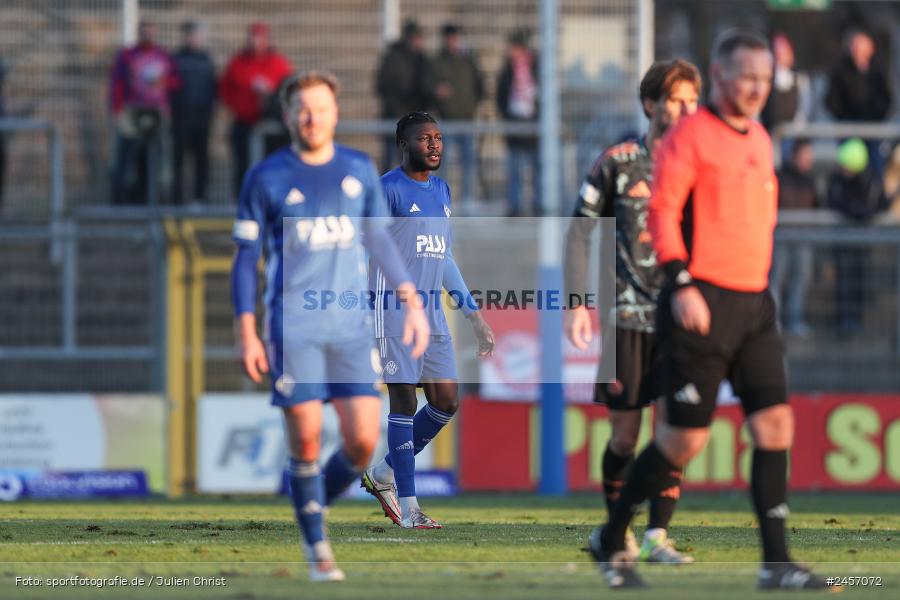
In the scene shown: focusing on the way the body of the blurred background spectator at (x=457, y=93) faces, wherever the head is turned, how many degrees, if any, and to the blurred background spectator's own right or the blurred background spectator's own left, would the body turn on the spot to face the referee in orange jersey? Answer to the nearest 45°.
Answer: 0° — they already face them

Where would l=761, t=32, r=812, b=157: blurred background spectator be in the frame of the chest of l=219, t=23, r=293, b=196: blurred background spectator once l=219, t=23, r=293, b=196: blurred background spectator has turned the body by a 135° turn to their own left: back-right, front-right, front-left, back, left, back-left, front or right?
front-right

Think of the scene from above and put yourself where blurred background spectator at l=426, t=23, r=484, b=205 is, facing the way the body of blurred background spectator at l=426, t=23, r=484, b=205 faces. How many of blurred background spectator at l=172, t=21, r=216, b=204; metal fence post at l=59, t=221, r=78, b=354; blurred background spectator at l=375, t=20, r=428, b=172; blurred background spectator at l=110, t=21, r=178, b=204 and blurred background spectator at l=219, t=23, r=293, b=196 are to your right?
5

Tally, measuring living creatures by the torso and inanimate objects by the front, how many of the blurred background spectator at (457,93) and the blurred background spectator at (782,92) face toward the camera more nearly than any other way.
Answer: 2

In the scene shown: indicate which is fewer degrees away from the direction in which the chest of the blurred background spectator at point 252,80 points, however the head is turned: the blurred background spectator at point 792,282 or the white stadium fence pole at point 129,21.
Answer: the blurred background spectator

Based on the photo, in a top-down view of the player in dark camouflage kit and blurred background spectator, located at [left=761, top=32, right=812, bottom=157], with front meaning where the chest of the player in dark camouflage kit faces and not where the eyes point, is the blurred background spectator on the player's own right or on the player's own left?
on the player's own left

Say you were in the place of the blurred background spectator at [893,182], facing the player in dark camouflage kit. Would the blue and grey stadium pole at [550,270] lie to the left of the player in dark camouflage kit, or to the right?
right

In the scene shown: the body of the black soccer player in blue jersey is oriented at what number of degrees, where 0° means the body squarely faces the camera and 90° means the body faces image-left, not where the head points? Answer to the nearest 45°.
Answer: approximately 315°

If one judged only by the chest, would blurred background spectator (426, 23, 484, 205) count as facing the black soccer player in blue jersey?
yes

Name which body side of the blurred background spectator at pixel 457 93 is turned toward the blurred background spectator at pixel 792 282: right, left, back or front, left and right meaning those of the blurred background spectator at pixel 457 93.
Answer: left

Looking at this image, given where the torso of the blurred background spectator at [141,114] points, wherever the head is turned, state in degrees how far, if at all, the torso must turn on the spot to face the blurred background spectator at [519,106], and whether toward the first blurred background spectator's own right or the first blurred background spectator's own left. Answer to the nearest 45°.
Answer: approximately 90° to the first blurred background spectator's own left

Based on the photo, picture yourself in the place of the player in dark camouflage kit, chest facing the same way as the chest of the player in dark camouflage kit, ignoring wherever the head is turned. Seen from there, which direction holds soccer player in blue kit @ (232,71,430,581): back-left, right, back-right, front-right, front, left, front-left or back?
right
